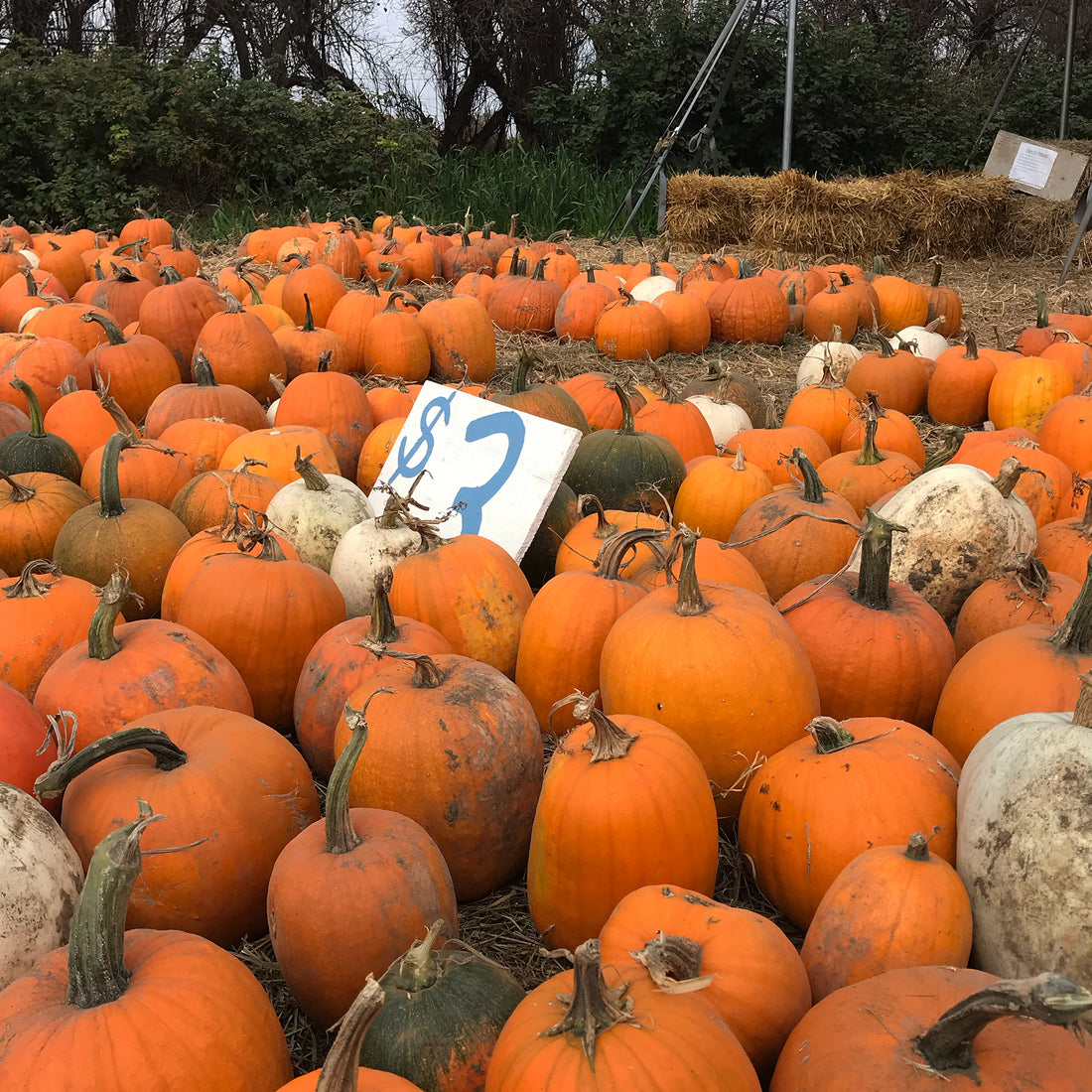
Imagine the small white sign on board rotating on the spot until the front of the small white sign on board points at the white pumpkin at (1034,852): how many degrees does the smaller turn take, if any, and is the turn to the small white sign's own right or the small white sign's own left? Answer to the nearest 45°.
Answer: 0° — it already faces it

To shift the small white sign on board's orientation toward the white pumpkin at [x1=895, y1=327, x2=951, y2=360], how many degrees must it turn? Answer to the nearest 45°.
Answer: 0° — it already faces it

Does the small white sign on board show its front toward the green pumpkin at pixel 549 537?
yes

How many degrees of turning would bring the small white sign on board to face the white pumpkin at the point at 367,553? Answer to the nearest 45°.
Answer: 0° — it already faces it

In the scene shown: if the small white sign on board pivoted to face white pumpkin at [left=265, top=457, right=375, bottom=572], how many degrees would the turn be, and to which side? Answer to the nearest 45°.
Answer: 0° — it already faces it

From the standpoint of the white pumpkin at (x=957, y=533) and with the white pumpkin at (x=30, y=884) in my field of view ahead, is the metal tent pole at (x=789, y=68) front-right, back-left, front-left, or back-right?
back-right

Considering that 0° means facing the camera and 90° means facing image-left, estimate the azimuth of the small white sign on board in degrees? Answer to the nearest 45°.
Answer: approximately 0°

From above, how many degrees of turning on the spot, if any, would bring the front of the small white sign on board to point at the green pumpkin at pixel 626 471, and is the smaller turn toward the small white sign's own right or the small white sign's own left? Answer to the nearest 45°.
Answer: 0° — it already faces it
